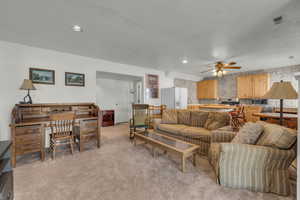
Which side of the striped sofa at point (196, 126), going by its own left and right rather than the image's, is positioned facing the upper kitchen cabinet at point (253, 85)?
back

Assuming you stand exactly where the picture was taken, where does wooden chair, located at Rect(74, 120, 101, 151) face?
facing away from the viewer and to the left of the viewer

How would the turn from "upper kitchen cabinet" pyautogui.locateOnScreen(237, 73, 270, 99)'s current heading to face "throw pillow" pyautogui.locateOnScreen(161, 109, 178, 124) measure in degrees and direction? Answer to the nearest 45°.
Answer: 0° — it already faces it

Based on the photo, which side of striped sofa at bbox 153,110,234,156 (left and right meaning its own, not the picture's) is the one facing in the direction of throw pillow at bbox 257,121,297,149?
left

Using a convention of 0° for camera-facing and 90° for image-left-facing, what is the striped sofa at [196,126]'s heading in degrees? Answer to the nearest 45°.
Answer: approximately 45°

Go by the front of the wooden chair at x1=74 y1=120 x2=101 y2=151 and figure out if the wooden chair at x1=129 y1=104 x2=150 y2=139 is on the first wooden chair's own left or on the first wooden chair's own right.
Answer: on the first wooden chair's own right

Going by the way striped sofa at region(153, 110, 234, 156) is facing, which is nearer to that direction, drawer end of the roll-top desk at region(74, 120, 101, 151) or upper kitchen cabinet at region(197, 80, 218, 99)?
the drawer end of the roll-top desk

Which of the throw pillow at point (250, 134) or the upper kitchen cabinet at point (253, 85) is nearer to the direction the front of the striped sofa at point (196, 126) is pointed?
the throw pillow
